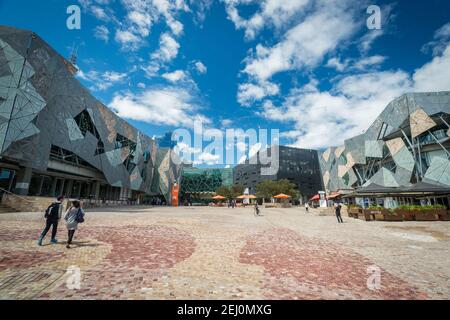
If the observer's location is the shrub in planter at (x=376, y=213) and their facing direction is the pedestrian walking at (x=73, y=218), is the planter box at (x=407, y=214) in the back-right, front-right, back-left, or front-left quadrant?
back-left

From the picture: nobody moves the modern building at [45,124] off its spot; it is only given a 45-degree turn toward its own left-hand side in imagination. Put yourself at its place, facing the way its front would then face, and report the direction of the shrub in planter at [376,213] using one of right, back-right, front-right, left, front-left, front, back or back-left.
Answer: front-right

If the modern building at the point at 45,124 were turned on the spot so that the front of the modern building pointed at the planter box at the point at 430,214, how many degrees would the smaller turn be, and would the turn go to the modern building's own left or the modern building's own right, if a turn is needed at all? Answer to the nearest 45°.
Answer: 0° — it already faces it

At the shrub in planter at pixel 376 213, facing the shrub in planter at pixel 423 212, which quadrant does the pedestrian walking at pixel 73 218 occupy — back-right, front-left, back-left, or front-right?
back-right

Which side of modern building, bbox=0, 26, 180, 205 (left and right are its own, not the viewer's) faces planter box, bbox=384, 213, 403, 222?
front

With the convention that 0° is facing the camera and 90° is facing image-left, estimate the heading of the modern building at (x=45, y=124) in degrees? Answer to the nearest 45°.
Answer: approximately 315°

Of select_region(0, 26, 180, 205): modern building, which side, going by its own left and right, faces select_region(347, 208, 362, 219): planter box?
front

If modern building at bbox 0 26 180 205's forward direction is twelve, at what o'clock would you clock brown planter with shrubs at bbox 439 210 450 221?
The brown planter with shrubs is roughly at 12 o'clock from the modern building.

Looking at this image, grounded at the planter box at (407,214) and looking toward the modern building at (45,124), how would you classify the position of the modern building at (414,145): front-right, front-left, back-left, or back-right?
back-right

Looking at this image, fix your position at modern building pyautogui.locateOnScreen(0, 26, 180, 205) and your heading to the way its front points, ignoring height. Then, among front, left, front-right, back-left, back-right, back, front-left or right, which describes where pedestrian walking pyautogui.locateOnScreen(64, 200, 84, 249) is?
front-right

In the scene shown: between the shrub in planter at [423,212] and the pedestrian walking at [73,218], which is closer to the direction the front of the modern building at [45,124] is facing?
the shrub in planter
